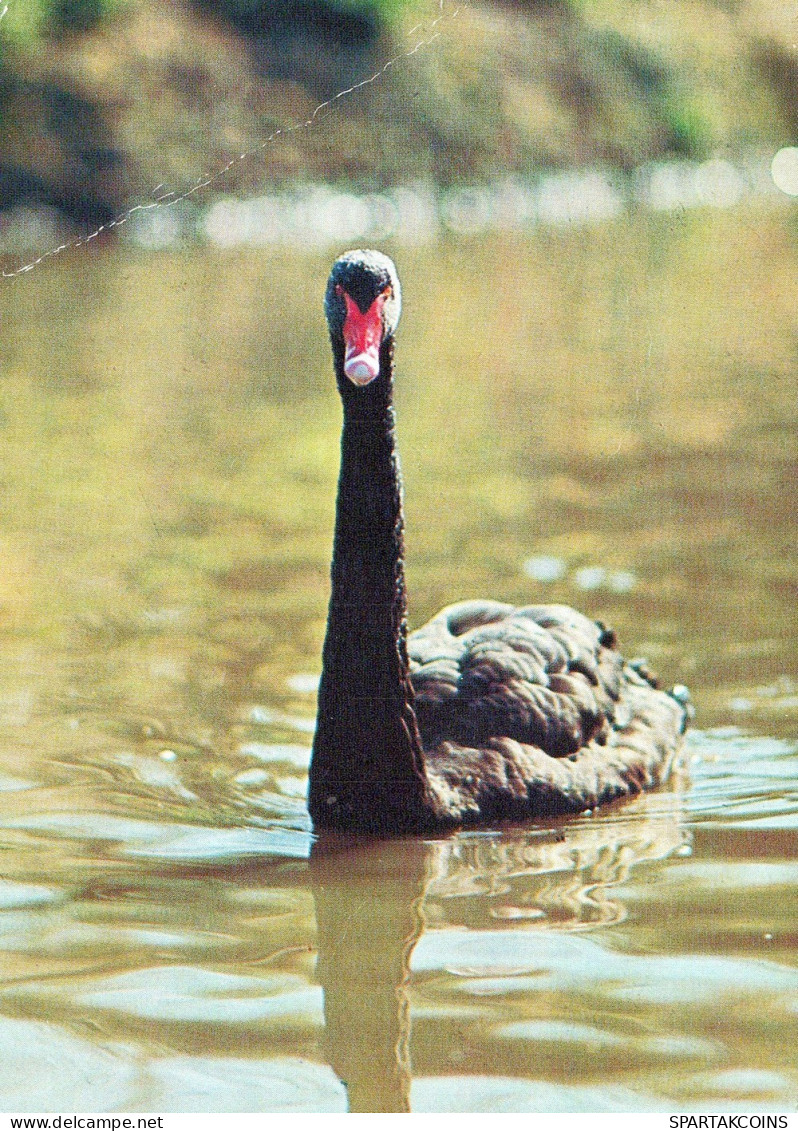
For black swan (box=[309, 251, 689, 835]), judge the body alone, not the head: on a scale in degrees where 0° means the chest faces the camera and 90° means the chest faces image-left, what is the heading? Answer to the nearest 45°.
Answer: approximately 45°
